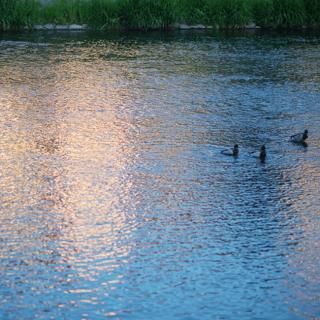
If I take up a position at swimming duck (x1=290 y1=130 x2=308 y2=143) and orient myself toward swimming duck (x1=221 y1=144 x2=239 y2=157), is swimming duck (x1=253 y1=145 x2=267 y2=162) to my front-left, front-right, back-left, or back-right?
front-left

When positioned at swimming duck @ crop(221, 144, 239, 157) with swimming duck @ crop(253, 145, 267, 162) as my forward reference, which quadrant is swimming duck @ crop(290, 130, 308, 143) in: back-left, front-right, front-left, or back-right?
front-left

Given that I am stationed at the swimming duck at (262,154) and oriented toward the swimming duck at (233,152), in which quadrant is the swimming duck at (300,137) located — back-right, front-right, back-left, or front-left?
back-right

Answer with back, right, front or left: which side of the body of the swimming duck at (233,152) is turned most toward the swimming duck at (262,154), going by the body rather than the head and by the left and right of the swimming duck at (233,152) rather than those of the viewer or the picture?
front

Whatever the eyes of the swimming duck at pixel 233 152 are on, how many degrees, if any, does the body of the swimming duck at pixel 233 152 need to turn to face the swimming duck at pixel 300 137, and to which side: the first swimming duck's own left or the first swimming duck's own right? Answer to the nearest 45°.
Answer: approximately 45° to the first swimming duck's own left

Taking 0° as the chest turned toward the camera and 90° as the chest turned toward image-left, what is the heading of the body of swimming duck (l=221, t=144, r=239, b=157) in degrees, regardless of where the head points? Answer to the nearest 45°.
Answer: approximately 270°
